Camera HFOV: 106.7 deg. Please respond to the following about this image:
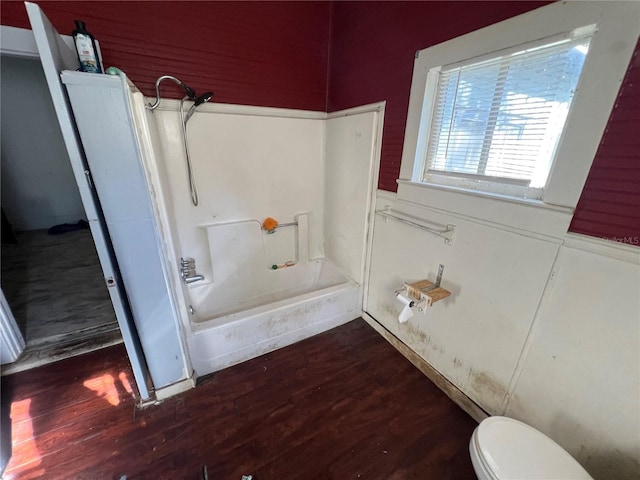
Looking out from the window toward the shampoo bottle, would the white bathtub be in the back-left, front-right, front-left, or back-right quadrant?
front-right

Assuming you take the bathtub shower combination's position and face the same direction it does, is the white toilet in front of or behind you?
in front

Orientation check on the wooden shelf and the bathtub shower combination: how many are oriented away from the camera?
0

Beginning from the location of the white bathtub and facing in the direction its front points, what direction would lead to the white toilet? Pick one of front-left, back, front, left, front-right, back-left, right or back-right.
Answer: front

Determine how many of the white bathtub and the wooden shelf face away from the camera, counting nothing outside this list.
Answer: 0

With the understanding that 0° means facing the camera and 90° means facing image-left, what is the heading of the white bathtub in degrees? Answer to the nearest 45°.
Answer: approximately 315°

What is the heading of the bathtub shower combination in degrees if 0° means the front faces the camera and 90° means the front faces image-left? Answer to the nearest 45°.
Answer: approximately 315°

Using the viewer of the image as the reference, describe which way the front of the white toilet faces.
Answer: facing away from the viewer and to the left of the viewer

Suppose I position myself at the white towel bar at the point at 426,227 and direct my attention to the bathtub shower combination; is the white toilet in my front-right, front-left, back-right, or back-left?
back-left

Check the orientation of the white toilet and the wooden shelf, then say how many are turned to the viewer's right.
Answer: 0

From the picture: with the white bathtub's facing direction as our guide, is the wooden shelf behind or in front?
in front
